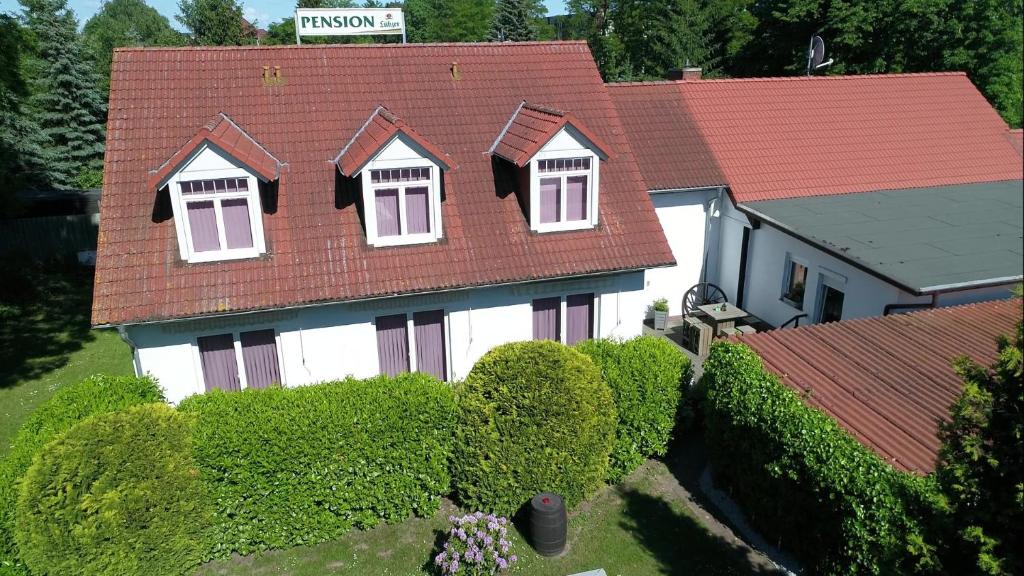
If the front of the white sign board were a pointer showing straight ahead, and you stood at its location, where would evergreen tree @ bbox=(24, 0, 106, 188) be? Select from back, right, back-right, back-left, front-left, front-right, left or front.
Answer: back-right

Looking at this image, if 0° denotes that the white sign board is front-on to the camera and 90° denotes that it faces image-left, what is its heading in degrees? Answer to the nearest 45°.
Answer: approximately 0°

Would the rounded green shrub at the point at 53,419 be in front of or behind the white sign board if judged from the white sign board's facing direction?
in front

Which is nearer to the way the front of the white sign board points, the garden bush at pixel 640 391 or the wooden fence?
the garden bush

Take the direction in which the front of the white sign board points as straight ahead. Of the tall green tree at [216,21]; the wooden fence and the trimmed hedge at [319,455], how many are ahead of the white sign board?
1

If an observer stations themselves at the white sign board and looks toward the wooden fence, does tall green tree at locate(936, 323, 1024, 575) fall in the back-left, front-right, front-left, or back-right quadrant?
back-left

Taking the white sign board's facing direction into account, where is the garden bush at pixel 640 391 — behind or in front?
in front

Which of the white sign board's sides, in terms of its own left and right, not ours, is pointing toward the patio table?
left
